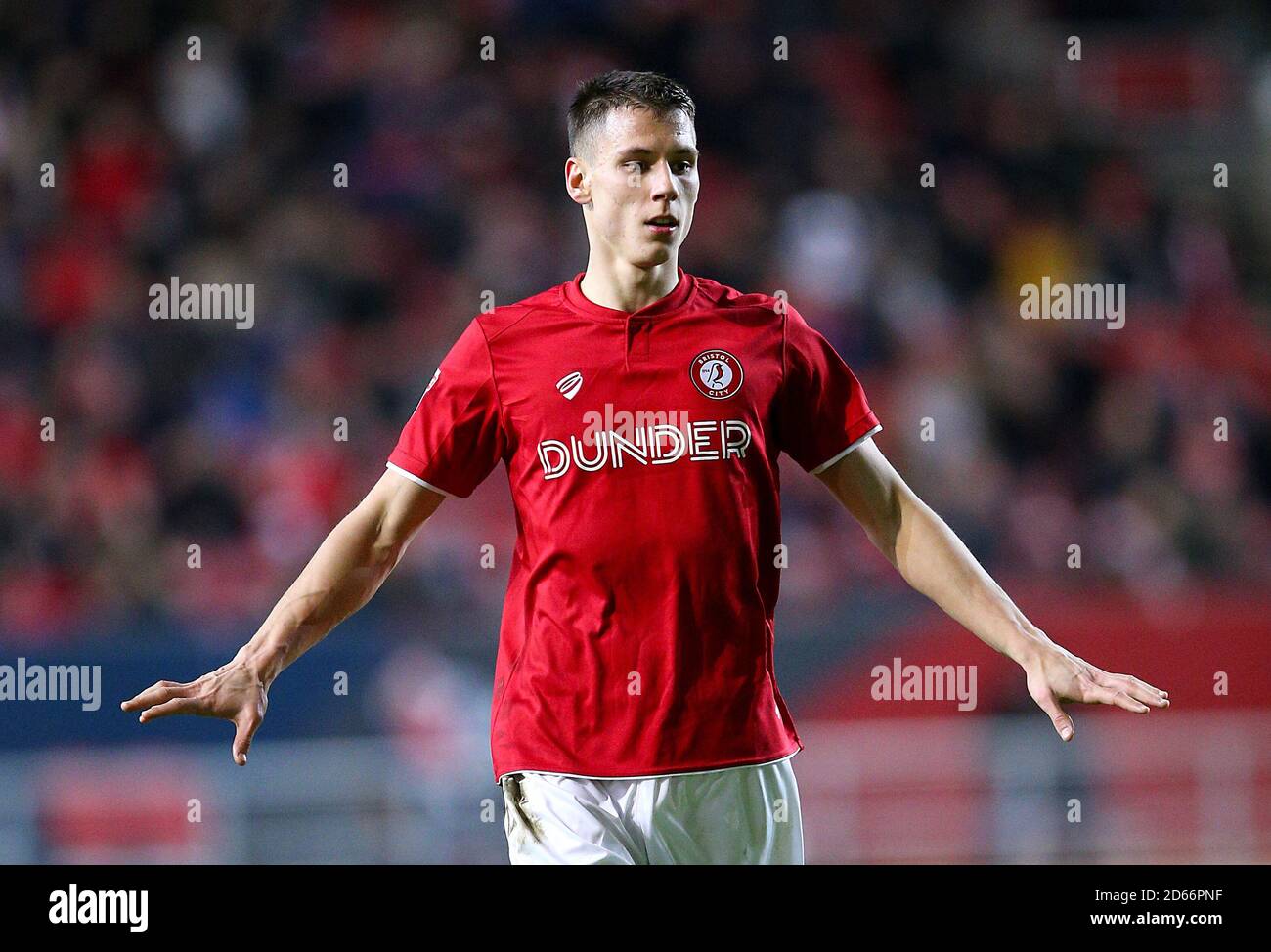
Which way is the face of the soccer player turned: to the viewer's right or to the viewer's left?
to the viewer's right

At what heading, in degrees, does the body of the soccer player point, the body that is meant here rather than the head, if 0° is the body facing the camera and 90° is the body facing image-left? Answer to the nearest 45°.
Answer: approximately 0°
